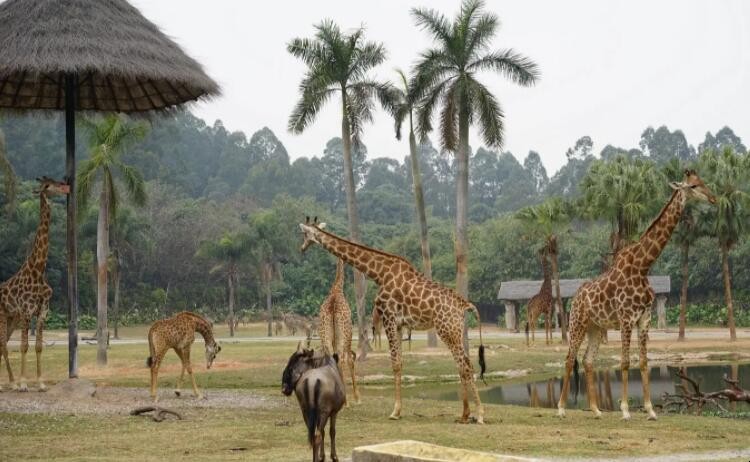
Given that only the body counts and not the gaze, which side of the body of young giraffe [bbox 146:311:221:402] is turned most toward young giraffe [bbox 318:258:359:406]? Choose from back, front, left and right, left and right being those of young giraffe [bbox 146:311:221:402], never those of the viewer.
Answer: front

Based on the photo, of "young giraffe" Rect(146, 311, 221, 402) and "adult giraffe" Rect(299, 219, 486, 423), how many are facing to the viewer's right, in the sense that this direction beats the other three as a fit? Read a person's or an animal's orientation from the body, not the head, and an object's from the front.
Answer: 1

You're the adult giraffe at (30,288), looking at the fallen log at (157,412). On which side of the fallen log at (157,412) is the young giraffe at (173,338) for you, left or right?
left

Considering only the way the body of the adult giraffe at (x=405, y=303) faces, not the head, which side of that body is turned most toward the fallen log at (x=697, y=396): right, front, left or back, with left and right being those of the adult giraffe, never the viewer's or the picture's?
back

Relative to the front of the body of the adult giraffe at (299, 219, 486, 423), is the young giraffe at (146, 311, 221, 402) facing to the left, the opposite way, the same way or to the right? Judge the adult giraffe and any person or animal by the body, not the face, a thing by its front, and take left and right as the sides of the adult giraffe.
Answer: the opposite way

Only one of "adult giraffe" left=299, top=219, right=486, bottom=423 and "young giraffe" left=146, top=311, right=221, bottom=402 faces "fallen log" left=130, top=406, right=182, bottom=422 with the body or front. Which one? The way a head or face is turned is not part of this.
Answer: the adult giraffe

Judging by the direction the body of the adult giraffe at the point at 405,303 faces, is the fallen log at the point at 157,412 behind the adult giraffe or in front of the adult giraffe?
in front

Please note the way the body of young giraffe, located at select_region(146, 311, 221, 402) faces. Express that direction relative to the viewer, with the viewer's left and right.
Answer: facing to the right of the viewer

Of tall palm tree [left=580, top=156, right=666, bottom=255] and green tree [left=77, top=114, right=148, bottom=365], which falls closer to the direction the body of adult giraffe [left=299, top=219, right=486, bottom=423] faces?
the green tree

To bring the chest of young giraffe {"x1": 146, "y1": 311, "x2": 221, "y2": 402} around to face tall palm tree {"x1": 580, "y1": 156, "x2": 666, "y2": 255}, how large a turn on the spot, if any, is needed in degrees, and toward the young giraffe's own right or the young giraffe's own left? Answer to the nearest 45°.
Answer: approximately 45° to the young giraffe's own left

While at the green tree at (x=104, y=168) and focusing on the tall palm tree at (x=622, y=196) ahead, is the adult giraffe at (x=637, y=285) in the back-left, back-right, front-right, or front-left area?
front-right

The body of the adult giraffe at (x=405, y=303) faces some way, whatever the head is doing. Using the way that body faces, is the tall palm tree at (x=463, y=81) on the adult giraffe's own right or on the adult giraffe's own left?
on the adult giraffe's own right

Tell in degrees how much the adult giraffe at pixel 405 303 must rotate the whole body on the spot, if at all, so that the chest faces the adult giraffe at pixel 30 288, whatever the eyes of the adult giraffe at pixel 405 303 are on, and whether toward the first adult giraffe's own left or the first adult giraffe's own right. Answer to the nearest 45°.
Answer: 0° — it already faces it

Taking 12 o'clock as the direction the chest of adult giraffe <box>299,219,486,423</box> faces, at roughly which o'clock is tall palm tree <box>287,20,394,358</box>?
The tall palm tree is roughly at 3 o'clock from the adult giraffe.

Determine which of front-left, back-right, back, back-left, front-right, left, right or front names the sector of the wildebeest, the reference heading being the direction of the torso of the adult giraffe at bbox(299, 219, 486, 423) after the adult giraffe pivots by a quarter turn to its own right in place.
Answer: back

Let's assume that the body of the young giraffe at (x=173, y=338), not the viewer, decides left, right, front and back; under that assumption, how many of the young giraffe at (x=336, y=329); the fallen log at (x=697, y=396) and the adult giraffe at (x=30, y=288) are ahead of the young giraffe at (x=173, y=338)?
2

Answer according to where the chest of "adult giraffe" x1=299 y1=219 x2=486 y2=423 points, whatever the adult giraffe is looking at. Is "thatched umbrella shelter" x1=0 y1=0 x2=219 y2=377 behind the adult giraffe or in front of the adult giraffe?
in front

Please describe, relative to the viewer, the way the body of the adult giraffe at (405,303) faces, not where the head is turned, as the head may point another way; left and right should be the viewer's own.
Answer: facing to the left of the viewer
